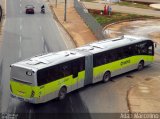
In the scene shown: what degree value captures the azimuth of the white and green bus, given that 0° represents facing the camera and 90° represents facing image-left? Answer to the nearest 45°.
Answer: approximately 225°
